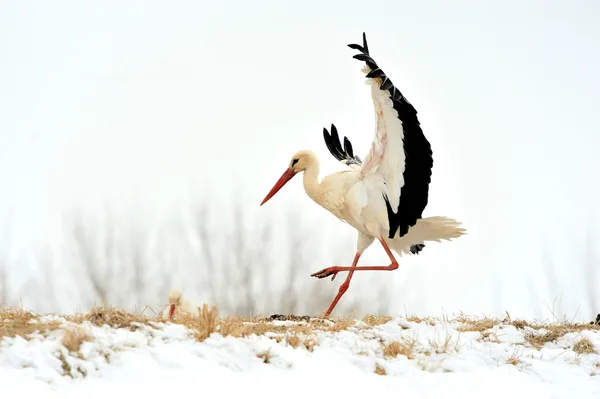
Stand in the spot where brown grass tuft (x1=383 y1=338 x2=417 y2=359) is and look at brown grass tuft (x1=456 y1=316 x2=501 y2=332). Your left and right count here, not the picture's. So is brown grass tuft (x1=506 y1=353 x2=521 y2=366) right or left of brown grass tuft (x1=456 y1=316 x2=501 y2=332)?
right

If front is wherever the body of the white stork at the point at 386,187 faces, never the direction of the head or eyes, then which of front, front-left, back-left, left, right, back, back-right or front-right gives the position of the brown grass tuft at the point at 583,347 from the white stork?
back-left

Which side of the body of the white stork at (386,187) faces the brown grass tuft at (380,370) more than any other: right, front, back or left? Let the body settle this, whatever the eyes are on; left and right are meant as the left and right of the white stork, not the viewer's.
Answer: left

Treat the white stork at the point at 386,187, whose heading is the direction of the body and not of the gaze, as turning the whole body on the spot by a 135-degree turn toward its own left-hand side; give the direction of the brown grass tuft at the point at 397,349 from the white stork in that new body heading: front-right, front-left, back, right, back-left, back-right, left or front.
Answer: front-right

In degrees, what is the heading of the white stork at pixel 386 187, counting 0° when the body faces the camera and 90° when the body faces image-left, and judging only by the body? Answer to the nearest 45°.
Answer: approximately 90°
